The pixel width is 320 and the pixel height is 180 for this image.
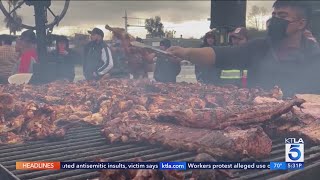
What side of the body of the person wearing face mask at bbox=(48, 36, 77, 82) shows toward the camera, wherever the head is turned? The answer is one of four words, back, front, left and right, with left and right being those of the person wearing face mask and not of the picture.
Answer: front

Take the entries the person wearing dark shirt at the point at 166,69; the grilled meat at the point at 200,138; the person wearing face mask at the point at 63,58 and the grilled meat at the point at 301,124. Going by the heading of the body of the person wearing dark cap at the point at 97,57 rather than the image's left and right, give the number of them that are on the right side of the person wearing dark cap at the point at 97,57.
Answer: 1

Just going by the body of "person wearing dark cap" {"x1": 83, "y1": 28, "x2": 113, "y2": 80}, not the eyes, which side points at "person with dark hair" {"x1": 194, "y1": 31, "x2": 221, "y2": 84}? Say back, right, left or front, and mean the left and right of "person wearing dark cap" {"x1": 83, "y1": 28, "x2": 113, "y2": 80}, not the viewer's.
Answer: left

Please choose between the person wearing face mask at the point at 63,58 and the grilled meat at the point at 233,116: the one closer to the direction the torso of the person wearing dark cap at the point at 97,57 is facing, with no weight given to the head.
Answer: the grilled meat

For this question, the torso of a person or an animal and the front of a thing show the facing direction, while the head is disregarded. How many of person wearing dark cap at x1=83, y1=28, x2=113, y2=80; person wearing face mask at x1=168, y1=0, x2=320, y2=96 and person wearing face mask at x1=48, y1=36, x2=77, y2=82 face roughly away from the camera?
0

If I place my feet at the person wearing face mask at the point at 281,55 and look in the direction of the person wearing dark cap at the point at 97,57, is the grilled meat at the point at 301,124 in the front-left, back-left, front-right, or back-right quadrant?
back-left

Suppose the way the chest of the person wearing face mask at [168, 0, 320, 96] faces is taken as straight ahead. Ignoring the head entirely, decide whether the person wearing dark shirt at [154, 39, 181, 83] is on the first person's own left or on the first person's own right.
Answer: on the first person's own right

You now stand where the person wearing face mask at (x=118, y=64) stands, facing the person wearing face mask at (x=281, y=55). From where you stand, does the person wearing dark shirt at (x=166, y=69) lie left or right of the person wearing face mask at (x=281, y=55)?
left

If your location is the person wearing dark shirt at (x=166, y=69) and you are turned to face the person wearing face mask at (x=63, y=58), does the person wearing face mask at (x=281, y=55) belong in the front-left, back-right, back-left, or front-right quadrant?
back-left

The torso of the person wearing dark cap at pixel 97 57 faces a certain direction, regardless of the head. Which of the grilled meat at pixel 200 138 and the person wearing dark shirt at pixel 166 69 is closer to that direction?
the grilled meat

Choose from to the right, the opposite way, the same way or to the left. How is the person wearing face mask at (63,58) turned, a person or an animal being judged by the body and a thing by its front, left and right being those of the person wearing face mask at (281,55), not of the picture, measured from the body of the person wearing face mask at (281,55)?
to the left

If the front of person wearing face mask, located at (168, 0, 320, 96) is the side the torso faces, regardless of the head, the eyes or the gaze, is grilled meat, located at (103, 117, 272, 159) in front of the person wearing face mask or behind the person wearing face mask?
in front

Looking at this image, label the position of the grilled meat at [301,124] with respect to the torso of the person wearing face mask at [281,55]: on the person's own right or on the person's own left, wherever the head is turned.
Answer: on the person's own left

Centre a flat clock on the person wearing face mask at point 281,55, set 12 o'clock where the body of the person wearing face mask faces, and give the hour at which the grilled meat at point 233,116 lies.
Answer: The grilled meat is roughly at 11 o'clock from the person wearing face mask.

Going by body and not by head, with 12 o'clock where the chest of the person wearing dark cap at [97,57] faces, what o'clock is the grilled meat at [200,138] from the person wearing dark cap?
The grilled meat is roughly at 10 o'clock from the person wearing dark cap.

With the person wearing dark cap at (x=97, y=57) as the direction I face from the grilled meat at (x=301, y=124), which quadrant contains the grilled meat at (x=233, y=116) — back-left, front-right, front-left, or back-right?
front-left

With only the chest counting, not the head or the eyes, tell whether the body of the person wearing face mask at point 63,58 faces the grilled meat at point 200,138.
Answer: yes

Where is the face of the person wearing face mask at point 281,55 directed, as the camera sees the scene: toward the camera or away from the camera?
toward the camera
